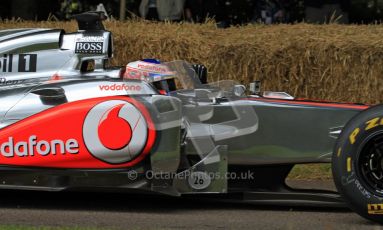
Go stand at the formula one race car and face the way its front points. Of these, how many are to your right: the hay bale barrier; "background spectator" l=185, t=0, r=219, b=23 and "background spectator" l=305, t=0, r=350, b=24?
0

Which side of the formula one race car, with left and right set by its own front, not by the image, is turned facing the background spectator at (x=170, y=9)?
left

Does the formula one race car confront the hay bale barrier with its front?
no

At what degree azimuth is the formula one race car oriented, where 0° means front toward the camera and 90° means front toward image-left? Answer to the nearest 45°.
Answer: approximately 270°

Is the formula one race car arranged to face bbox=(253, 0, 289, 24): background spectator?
no

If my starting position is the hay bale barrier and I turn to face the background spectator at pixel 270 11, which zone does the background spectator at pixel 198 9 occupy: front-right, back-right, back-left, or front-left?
front-left

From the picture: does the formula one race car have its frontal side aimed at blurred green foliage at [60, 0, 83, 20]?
no
